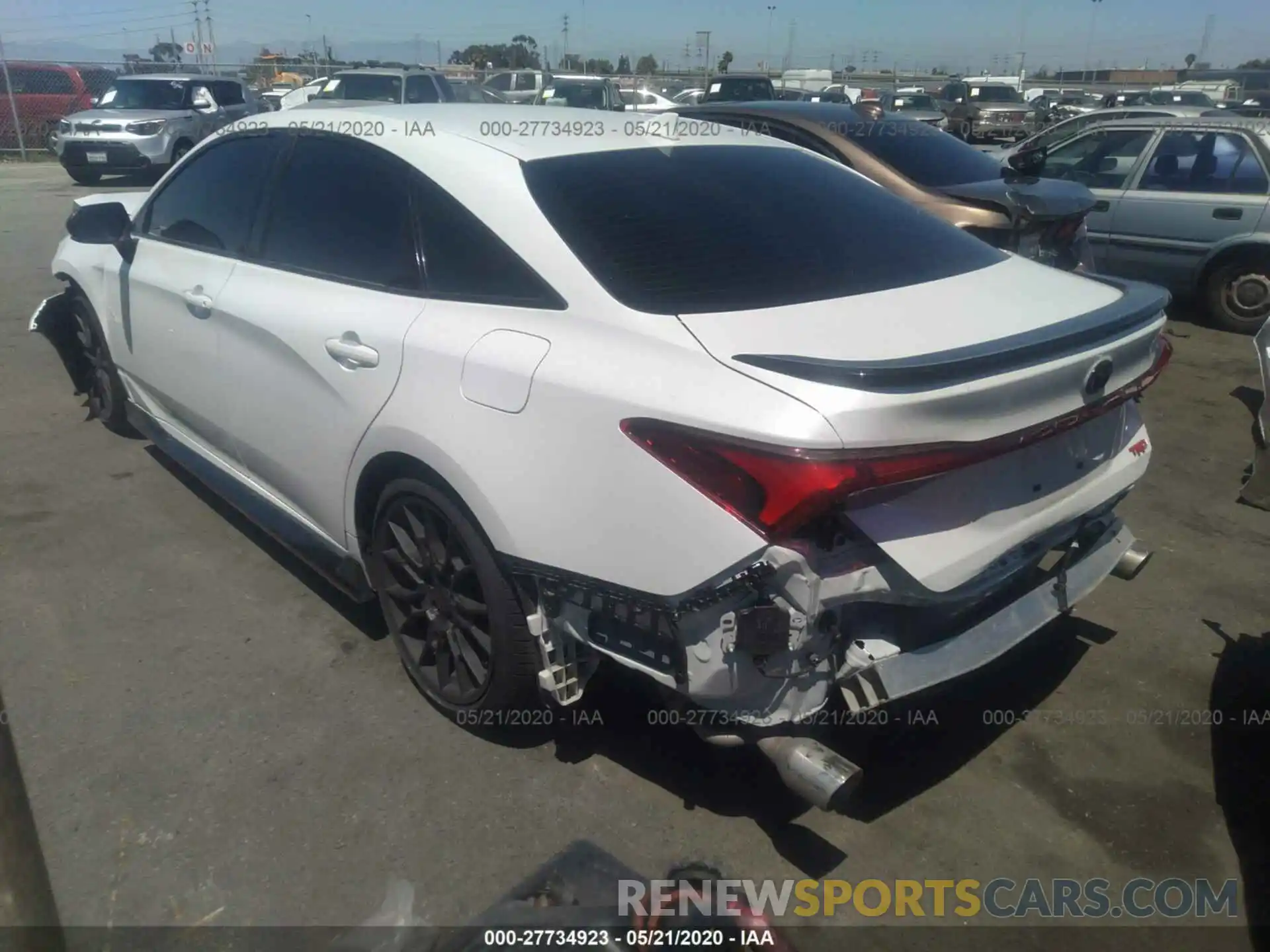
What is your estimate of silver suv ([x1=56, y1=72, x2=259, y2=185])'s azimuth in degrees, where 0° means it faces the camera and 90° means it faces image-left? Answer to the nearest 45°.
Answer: approximately 45°

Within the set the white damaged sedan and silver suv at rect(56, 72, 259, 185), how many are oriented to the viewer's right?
0

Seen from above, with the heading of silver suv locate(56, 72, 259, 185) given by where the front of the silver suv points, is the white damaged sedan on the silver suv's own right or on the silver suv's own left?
on the silver suv's own left

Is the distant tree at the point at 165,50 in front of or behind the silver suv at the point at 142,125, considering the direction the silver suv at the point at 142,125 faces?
behind

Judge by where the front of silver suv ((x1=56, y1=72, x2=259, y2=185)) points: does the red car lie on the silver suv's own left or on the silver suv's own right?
on the silver suv's own right

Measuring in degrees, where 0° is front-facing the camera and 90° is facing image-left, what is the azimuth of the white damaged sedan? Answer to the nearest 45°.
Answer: approximately 135°

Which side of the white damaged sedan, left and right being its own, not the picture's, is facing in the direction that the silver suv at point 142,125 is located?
front
